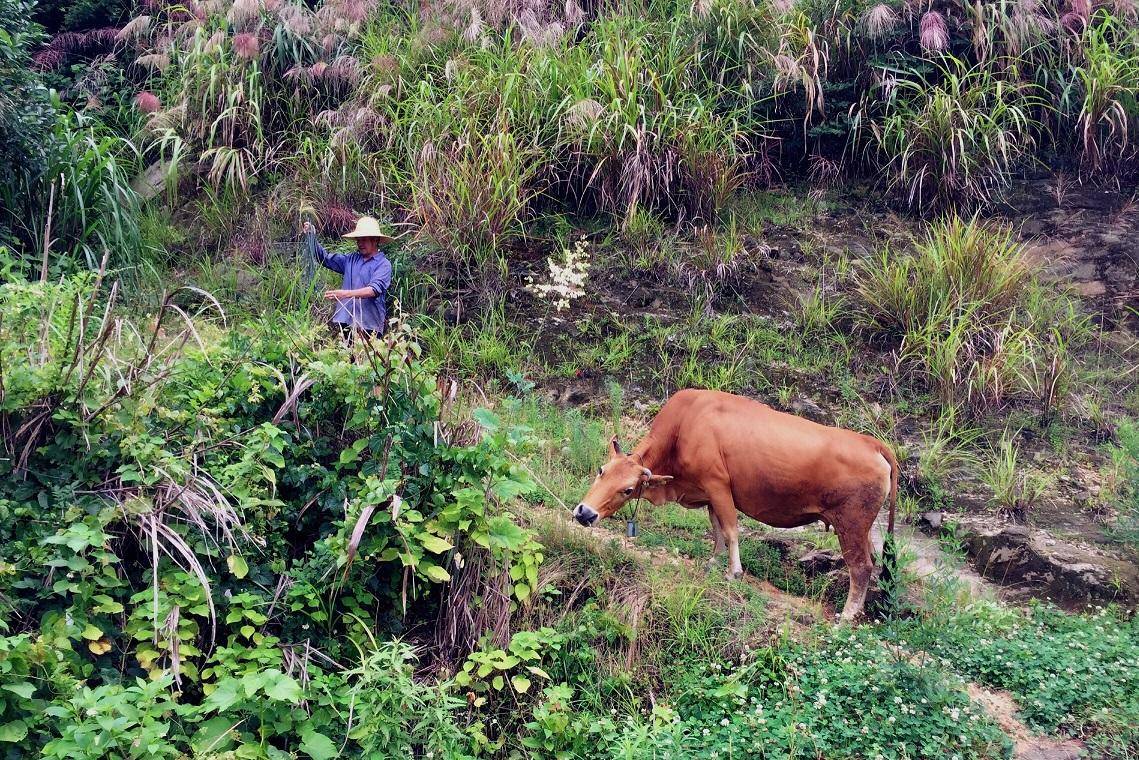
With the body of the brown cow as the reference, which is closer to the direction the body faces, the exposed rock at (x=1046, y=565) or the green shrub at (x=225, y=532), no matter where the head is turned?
the green shrub

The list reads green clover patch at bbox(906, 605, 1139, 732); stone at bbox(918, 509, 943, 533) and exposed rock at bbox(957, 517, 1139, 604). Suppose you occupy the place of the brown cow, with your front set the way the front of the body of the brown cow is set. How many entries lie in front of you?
0

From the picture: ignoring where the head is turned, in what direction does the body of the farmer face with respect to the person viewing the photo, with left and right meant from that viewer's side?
facing the viewer and to the left of the viewer

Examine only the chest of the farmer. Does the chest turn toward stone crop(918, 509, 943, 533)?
no

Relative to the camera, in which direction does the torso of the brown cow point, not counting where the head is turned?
to the viewer's left

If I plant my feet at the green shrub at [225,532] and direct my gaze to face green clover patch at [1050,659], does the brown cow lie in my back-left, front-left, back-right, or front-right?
front-left

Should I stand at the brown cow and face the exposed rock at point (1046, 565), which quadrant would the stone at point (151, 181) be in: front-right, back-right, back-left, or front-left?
back-left

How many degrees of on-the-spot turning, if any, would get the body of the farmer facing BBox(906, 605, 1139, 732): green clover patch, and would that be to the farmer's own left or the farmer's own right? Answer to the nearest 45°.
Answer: approximately 90° to the farmer's own left

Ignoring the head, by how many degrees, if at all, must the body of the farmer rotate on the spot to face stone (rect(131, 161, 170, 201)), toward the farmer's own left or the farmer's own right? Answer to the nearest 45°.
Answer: approximately 90° to the farmer's own right

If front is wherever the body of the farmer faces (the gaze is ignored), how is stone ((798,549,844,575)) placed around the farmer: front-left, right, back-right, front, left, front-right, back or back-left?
left

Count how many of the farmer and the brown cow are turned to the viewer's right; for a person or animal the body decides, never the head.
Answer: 0

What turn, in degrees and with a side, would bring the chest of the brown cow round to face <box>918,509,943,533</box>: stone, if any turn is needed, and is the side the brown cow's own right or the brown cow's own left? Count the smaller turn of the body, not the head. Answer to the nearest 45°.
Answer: approximately 135° to the brown cow's own right
